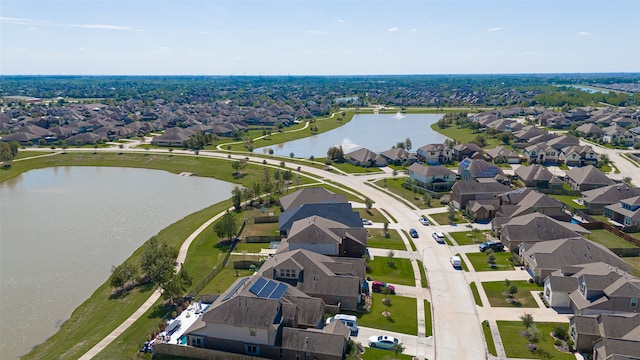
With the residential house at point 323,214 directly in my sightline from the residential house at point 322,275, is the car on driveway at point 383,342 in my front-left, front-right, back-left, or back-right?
back-right

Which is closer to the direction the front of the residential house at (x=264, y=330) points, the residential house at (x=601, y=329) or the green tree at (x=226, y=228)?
the residential house

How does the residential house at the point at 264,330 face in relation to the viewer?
to the viewer's right
